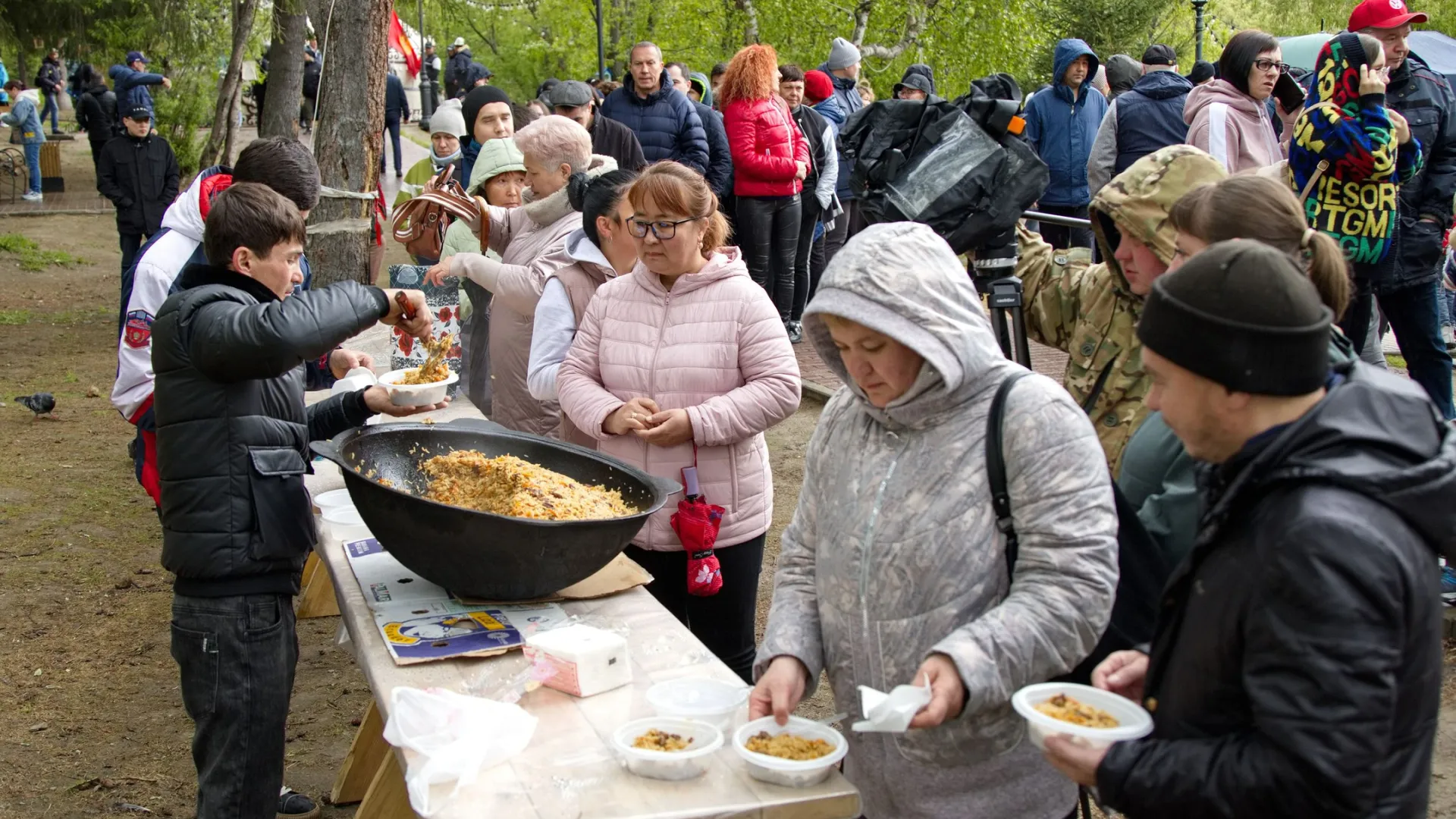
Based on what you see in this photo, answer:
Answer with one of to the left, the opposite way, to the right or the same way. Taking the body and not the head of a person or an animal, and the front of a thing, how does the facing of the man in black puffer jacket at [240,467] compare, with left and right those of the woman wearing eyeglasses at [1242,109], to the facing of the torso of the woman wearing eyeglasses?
to the left

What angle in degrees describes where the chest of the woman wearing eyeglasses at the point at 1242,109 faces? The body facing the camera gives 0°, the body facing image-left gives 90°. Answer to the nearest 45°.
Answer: approximately 315°

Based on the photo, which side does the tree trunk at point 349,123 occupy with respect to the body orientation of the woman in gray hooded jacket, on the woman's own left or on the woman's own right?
on the woman's own right

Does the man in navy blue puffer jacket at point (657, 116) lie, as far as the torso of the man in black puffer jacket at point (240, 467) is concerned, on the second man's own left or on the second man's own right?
on the second man's own left

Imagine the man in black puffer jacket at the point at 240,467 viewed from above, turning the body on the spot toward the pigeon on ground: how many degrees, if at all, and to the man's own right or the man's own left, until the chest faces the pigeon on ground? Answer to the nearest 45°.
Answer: approximately 90° to the man's own left

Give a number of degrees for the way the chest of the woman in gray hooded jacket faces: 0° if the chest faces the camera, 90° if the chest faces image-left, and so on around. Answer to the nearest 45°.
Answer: approximately 45°

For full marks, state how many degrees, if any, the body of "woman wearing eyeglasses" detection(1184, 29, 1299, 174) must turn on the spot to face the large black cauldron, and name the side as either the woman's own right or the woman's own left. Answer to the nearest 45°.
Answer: approximately 45° to the woman's own right

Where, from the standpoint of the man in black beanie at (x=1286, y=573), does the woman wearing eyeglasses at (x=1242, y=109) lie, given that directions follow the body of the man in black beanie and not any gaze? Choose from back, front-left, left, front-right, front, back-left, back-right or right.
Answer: right

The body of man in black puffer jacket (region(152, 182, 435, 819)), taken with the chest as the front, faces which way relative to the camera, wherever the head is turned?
to the viewer's right

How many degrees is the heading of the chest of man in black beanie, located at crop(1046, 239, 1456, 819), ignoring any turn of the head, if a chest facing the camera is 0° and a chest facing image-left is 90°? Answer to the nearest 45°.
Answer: approximately 90°

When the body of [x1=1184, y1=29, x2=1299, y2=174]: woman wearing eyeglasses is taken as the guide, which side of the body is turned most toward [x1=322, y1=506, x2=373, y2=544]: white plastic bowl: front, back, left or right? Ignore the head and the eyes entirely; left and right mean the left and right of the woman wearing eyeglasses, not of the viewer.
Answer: right

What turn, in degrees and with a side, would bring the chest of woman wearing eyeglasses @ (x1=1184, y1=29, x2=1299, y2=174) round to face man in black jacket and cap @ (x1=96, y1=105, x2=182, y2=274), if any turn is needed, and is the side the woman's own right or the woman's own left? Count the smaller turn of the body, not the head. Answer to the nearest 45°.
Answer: approximately 135° to the woman's own right

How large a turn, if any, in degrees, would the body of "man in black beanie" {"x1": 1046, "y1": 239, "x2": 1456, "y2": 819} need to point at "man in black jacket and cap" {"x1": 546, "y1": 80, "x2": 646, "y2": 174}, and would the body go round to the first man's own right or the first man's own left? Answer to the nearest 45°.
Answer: approximately 45° to the first man's own right

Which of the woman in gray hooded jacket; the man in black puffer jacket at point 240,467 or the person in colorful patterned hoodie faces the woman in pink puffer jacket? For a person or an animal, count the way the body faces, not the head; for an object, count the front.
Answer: the man in black puffer jacket
